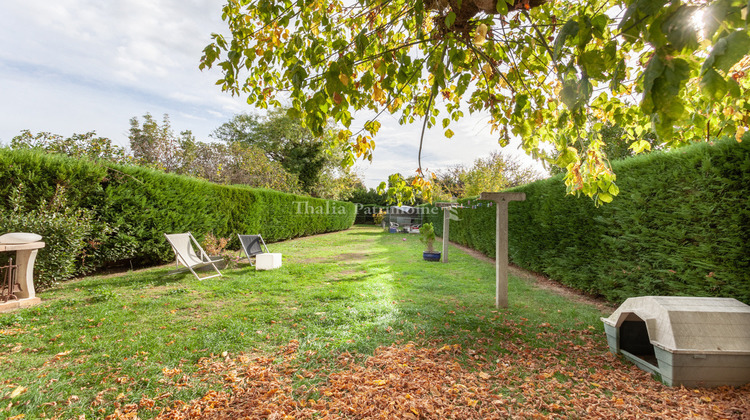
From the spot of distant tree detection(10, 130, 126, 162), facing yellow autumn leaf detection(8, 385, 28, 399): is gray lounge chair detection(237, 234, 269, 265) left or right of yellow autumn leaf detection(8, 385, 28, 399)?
left

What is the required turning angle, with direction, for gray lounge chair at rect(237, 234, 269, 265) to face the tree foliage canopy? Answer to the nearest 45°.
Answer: approximately 45° to its right

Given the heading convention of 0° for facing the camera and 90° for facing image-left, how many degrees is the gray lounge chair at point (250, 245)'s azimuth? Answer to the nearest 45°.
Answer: approximately 315°

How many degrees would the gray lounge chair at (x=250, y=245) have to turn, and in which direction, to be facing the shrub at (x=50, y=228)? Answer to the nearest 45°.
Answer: approximately 90° to its right

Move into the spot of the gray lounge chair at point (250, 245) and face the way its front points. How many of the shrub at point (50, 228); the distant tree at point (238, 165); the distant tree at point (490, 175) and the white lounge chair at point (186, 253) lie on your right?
2

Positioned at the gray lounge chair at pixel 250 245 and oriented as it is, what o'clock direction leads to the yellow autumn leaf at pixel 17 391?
The yellow autumn leaf is roughly at 2 o'clock from the gray lounge chair.

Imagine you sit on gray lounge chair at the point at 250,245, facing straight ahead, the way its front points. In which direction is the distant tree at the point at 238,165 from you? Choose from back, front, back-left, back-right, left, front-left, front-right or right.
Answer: back-left

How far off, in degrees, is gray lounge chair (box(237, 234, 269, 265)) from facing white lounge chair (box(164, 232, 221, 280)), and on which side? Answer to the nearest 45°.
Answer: approximately 90° to its right
